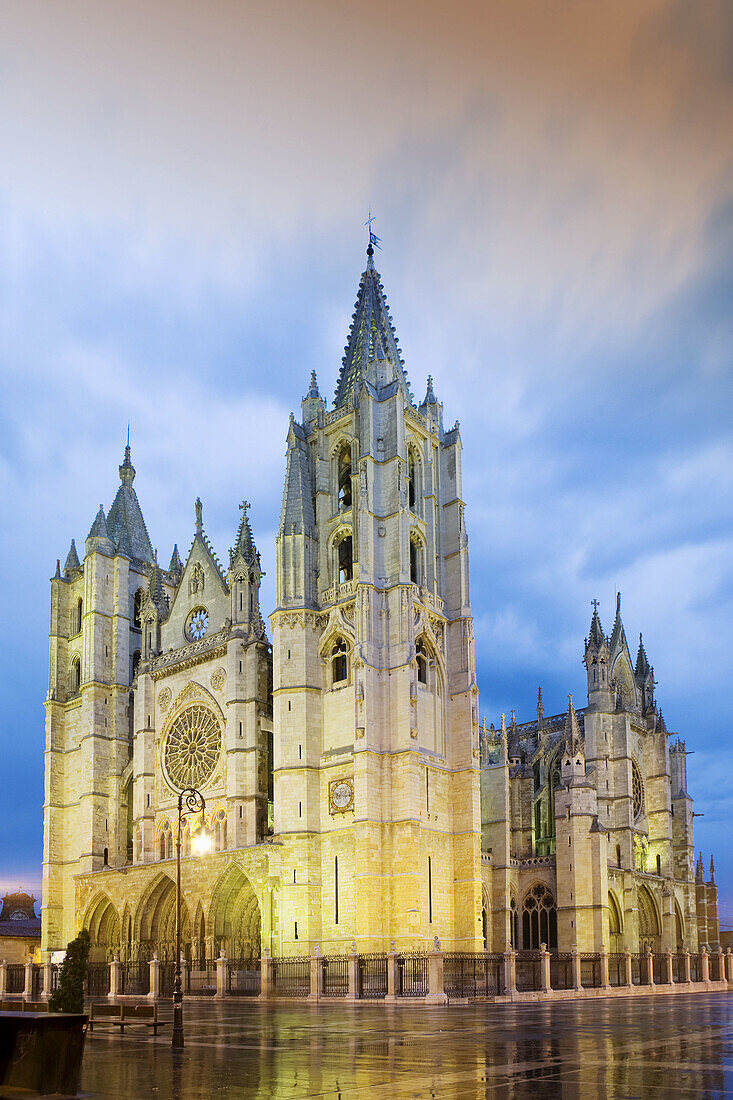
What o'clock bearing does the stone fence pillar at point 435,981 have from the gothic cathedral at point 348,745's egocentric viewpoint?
The stone fence pillar is roughly at 10 o'clock from the gothic cathedral.

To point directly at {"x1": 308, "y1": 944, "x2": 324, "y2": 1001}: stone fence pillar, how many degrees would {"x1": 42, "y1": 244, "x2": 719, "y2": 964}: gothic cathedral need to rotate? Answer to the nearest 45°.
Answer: approximately 45° to its left

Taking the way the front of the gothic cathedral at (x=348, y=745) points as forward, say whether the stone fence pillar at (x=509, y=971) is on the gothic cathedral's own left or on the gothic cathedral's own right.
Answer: on the gothic cathedral's own left

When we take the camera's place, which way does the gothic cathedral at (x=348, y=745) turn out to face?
facing the viewer and to the left of the viewer

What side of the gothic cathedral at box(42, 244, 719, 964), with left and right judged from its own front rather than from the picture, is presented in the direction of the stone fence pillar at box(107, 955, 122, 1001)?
front

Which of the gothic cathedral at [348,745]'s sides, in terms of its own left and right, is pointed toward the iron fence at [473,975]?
left

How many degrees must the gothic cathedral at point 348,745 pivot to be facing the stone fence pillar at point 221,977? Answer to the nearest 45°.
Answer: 0° — it already faces it
